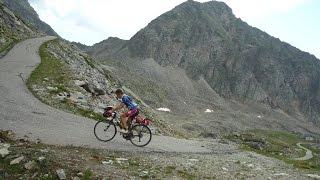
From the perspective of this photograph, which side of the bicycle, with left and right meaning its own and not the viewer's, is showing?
left

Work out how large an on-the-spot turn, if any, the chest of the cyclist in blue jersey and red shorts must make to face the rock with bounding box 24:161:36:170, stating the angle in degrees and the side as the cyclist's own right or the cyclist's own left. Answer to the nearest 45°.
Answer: approximately 45° to the cyclist's own left

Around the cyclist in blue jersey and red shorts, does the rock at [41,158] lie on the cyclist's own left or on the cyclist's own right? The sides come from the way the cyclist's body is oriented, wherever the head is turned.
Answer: on the cyclist's own left

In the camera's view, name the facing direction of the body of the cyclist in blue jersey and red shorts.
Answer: to the viewer's left

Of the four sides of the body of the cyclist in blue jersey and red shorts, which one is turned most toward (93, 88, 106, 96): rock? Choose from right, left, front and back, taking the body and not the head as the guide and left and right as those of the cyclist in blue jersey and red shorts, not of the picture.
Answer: right

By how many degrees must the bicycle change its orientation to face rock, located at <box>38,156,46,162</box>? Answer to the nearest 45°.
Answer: approximately 45° to its left
